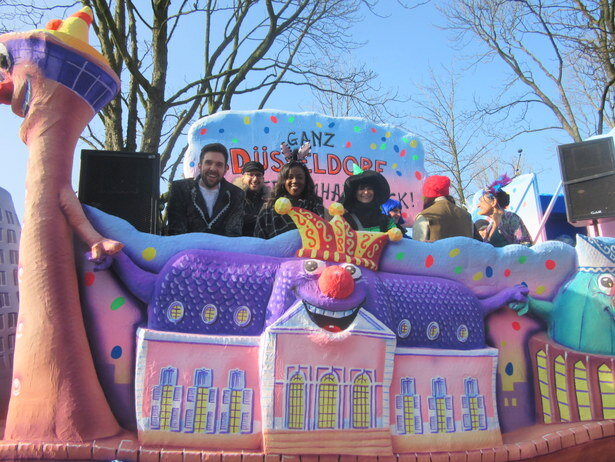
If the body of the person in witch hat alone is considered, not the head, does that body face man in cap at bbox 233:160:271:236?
no

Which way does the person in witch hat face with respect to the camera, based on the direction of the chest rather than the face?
toward the camera

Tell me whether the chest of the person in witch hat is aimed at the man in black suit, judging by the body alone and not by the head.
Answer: no

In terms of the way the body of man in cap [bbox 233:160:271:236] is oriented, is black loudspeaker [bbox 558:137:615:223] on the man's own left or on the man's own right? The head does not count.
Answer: on the man's own left

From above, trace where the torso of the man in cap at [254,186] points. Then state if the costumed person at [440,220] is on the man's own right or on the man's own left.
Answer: on the man's own left

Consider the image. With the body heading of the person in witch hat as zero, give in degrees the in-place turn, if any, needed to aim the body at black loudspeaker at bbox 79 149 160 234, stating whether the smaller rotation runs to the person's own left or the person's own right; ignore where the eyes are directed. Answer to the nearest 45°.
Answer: approximately 45° to the person's own right

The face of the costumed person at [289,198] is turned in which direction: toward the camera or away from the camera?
toward the camera

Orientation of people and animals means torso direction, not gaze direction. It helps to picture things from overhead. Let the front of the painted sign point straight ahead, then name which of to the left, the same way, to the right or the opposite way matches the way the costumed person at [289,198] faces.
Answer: the same way

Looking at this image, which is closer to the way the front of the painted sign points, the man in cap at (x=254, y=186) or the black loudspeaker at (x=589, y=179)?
the man in cap

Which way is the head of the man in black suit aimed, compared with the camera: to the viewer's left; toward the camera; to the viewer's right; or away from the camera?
toward the camera

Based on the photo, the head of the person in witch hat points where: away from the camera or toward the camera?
toward the camera

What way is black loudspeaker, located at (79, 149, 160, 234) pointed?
toward the camera

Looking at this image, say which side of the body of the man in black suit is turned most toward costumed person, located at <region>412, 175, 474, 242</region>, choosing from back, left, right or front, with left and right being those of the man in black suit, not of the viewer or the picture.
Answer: left

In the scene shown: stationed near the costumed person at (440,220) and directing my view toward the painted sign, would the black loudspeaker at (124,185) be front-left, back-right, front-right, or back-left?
front-left

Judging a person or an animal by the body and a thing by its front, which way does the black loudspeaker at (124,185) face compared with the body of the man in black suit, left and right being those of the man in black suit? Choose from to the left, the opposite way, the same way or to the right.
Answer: the same way

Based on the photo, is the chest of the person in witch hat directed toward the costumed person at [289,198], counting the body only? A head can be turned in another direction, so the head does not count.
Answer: no
